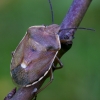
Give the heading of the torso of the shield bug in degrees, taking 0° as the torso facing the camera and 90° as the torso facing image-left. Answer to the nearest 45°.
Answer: approximately 225°
